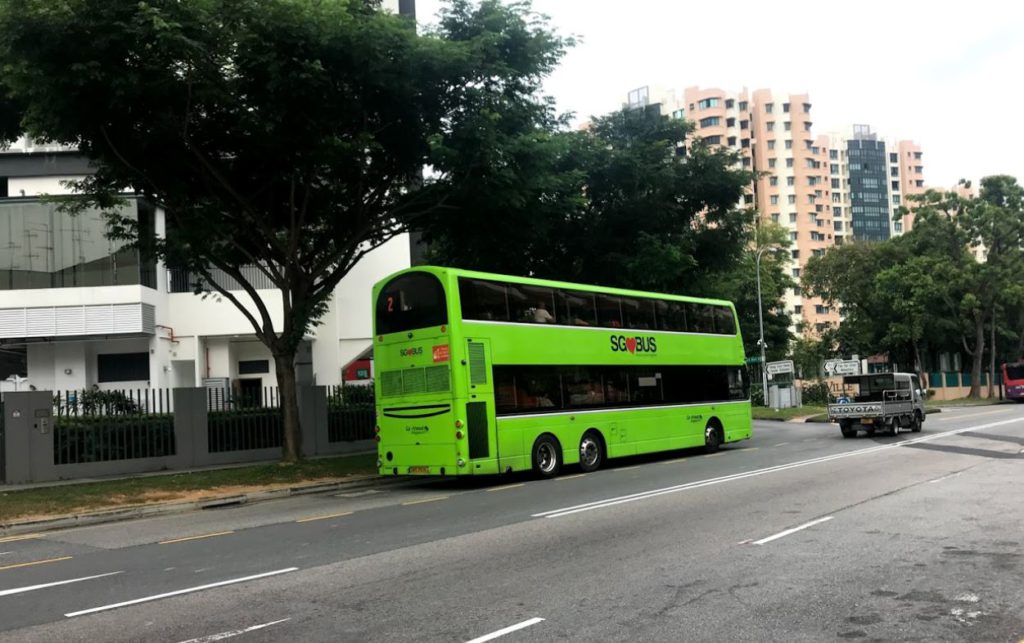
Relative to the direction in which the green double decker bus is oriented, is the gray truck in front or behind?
in front

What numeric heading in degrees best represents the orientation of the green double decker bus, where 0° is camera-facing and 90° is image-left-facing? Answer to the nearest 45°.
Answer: approximately 225°

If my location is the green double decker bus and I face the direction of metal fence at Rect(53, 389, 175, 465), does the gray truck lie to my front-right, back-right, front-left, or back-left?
back-right

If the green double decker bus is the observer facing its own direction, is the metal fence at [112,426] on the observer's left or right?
on its left
